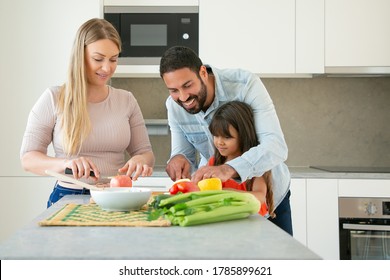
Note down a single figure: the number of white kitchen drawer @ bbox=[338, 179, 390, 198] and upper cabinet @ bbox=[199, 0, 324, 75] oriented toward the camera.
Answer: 2

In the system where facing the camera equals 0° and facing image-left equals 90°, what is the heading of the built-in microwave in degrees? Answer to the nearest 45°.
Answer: approximately 0°

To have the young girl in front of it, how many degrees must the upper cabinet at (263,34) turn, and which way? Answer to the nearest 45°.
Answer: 0° — it already faces them

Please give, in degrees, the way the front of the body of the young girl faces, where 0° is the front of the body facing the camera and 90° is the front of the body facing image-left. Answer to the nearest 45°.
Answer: approximately 45°

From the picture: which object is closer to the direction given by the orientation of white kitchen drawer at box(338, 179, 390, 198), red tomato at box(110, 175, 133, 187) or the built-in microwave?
the red tomato

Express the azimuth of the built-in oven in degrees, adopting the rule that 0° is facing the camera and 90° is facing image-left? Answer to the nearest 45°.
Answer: approximately 0°
